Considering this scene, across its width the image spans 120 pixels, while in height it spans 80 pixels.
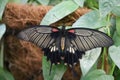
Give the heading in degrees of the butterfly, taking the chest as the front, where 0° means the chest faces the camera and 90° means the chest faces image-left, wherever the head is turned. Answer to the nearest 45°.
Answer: approximately 180°
